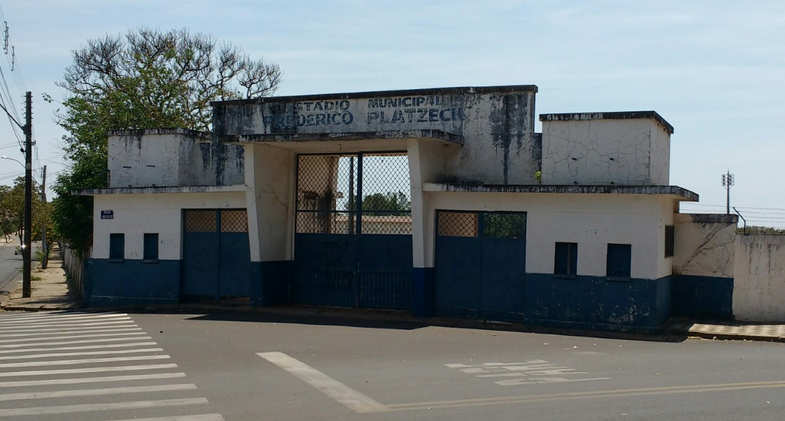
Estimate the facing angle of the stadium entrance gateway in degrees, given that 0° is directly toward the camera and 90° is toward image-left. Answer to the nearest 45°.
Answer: approximately 0°

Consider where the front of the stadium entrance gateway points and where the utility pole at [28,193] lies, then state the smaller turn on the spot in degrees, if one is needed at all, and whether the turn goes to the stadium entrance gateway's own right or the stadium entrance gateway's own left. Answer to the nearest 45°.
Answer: approximately 135° to the stadium entrance gateway's own right
